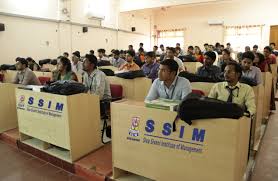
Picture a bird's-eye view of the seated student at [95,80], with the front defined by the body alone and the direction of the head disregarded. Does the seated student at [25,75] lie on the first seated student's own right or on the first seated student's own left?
on the first seated student's own right

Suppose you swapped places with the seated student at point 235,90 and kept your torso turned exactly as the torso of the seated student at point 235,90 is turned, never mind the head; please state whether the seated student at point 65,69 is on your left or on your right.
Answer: on your right

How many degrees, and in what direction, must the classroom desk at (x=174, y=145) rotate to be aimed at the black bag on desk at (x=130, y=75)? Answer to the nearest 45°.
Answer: approximately 135° to its right

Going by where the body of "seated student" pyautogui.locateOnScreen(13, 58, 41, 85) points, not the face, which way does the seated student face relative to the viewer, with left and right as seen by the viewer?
facing the viewer and to the left of the viewer

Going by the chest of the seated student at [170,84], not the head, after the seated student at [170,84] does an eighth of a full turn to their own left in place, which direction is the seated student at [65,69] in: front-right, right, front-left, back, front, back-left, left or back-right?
back-right

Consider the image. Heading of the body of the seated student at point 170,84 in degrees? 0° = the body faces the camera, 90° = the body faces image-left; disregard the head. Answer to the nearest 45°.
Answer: approximately 45°

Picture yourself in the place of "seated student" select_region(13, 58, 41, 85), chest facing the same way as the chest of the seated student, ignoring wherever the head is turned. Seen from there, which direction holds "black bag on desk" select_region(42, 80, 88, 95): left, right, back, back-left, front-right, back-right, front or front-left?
front-left

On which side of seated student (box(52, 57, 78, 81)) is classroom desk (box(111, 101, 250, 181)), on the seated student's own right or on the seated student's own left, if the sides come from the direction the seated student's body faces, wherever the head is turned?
on the seated student's own left
